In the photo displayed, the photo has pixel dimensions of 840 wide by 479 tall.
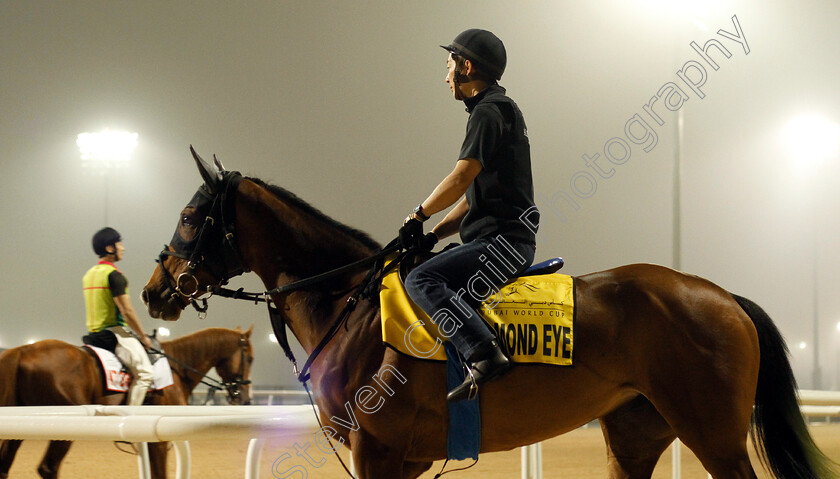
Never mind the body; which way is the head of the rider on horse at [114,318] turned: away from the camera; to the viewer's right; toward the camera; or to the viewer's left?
to the viewer's right

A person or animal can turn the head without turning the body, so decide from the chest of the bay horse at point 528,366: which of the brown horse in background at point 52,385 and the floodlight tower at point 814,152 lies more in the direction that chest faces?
the brown horse in background

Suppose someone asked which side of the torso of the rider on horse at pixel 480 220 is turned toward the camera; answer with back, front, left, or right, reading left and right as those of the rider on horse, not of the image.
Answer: left

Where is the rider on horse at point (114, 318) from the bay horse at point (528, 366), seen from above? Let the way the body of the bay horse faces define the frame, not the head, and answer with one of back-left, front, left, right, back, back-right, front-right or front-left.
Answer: front-right

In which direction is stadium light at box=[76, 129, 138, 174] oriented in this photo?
toward the camera

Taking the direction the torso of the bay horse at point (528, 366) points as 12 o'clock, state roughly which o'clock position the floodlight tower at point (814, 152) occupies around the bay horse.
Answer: The floodlight tower is roughly at 4 o'clock from the bay horse.

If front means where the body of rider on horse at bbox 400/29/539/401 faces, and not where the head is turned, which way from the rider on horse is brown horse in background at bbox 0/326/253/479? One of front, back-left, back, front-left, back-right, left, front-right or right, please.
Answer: front-right

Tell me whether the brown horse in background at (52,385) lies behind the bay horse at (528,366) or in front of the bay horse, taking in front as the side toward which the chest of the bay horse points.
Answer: in front

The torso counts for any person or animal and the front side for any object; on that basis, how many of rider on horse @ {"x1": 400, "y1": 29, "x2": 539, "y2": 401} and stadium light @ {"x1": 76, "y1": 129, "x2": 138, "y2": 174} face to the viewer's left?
1

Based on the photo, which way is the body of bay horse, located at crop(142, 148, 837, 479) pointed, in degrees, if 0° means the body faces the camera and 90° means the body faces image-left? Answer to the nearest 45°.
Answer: approximately 90°

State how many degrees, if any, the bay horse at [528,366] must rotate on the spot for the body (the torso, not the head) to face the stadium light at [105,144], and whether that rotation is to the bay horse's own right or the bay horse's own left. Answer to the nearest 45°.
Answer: approximately 45° to the bay horse's own right

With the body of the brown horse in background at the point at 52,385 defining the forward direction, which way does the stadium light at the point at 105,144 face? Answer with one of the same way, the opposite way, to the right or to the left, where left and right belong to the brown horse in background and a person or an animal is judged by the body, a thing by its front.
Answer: to the right

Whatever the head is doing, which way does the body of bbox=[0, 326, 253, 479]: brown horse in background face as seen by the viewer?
to the viewer's right

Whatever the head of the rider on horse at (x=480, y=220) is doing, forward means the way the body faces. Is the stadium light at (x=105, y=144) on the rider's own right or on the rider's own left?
on the rider's own right
